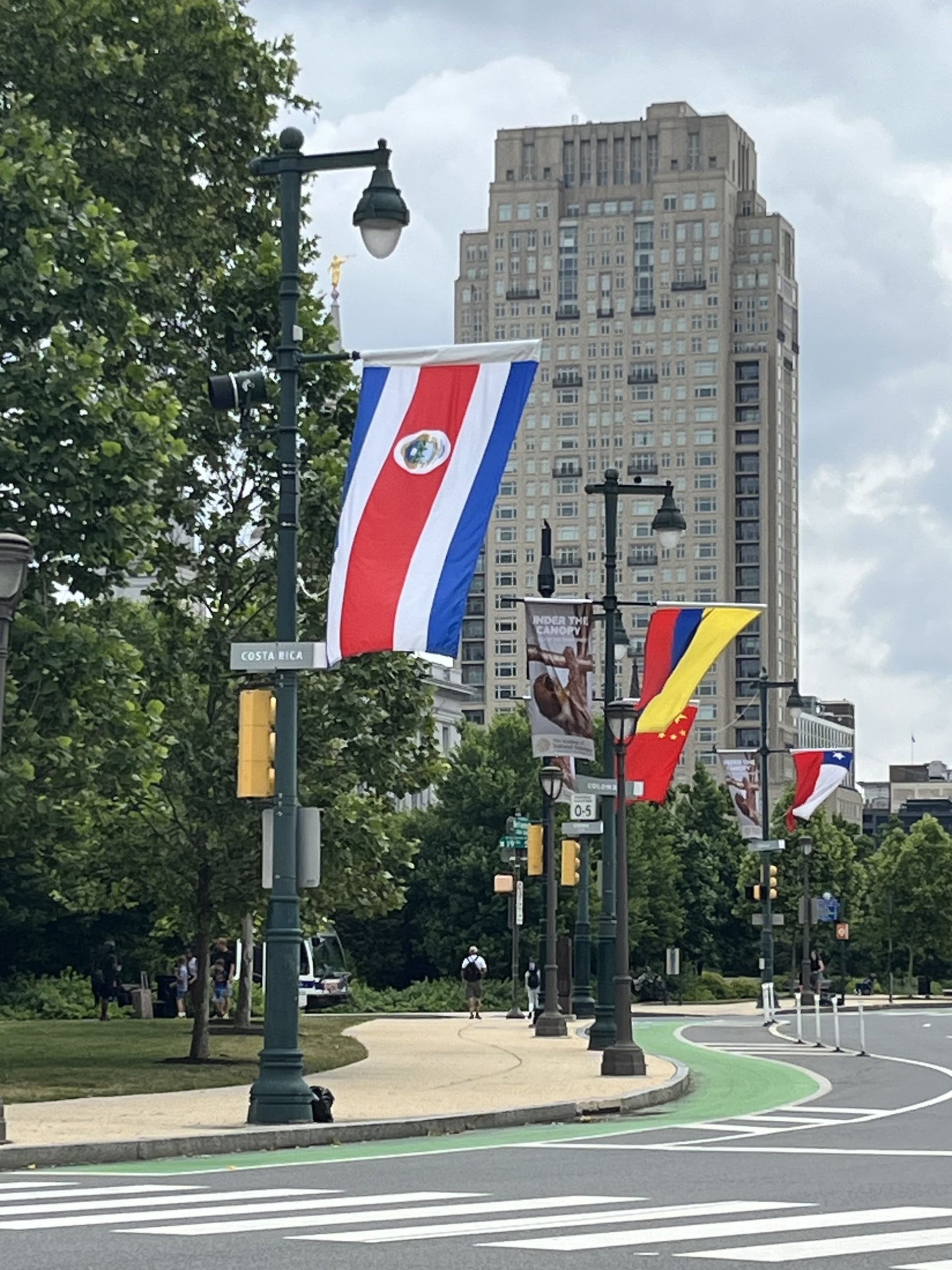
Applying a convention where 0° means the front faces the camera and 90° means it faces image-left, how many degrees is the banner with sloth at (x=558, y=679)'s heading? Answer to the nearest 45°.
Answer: approximately 0°

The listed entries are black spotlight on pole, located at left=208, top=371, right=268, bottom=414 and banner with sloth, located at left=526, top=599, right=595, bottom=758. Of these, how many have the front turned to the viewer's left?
1

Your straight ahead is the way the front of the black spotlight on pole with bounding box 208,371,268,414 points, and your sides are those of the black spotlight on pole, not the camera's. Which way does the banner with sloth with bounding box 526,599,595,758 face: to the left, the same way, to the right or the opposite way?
to the left

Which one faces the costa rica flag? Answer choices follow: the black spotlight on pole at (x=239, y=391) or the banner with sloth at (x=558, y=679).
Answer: the banner with sloth

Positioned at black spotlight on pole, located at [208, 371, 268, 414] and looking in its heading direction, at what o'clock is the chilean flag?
The chilean flag is roughly at 4 o'clock from the black spotlight on pole.

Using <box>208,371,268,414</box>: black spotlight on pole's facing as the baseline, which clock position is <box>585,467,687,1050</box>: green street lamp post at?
The green street lamp post is roughly at 4 o'clock from the black spotlight on pole.

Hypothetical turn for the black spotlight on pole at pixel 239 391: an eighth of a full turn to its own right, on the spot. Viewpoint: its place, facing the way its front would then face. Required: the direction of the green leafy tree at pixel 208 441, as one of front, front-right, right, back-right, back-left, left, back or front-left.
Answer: front-right

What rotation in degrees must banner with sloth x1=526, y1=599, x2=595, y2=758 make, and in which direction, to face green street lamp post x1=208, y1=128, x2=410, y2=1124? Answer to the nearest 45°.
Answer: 0° — it already faces it

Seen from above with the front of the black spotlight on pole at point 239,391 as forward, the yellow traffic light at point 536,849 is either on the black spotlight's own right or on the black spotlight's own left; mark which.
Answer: on the black spotlight's own right

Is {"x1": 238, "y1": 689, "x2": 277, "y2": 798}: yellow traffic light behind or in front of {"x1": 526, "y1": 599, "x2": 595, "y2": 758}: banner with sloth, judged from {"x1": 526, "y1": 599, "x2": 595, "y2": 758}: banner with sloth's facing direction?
in front

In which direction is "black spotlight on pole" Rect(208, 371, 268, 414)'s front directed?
to the viewer's left

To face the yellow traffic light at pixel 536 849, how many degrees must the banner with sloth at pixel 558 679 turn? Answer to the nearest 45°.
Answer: approximately 180°

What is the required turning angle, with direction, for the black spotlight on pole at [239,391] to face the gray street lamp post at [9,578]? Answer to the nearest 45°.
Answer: approximately 45° to its left
